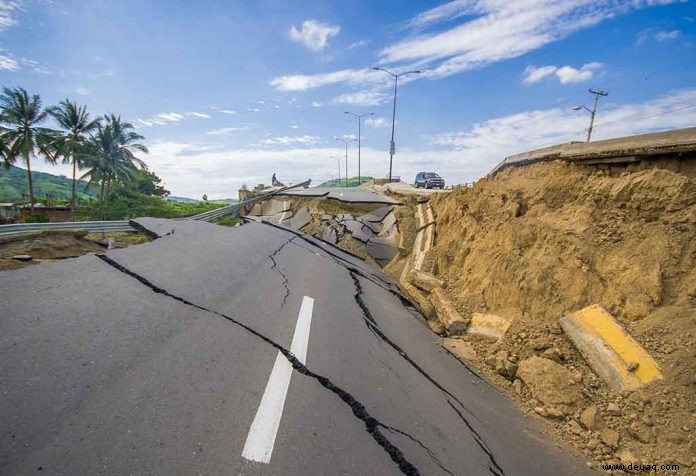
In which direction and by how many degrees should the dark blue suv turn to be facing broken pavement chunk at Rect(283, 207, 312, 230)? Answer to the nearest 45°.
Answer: approximately 90° to its right

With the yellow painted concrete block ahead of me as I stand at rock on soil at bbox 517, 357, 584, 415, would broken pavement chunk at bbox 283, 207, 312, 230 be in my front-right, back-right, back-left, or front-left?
front-left

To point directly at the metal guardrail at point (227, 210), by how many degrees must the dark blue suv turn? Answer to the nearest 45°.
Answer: approximately 90° to its right

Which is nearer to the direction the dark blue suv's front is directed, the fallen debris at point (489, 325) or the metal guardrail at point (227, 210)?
the fallen debris

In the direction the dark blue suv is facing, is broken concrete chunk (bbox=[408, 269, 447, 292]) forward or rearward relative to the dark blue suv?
forward

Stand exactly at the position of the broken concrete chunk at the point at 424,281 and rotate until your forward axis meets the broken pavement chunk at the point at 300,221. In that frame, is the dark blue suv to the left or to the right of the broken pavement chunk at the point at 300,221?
right

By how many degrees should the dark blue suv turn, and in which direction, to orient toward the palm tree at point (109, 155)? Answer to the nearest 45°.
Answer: approximately 135° to its right

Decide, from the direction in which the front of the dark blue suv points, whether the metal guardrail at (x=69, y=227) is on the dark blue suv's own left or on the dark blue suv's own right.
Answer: on the dark blue suv's own right
